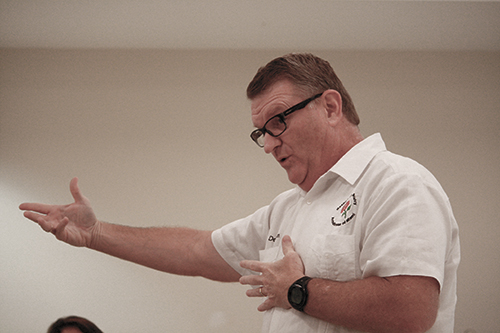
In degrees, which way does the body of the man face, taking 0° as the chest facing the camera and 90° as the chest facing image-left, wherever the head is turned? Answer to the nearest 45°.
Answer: approximately 45°
